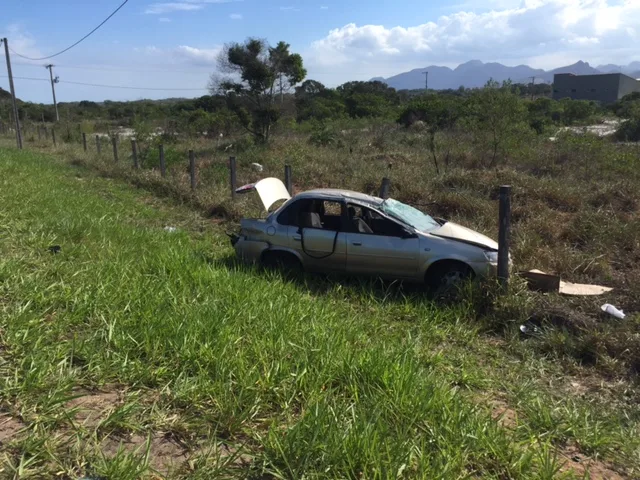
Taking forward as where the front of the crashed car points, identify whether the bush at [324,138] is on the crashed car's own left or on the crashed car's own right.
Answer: on the crashed car's own left

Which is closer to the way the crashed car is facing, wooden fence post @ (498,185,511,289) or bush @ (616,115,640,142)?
the wooden fence post

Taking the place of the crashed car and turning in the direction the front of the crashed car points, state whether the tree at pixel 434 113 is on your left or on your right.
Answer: on your left

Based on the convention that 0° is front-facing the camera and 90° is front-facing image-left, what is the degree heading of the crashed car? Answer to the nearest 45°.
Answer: approximately 270°

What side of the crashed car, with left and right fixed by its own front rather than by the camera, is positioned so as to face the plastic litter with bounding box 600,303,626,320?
front

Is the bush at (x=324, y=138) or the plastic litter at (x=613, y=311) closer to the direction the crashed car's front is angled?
the plastic litter

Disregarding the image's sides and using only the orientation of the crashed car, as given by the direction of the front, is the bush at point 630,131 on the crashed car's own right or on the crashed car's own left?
on the crashed car's own left

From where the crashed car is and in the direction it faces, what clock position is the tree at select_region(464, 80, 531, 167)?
The tree is roughly at 10 o'clock from the crashed car.

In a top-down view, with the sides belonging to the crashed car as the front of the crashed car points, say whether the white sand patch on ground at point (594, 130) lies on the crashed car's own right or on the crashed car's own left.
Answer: on the crashed car's own left
